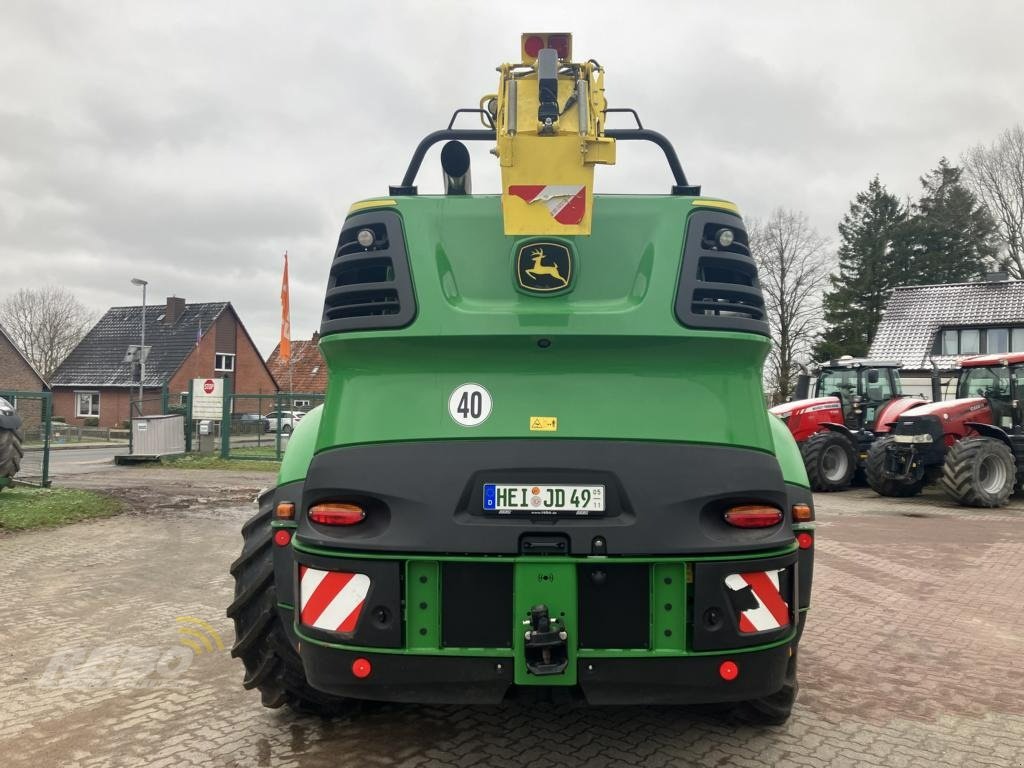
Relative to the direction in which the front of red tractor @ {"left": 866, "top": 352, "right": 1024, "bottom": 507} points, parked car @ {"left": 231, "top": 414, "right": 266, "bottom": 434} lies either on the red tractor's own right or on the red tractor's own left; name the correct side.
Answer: on the red tractor's own right

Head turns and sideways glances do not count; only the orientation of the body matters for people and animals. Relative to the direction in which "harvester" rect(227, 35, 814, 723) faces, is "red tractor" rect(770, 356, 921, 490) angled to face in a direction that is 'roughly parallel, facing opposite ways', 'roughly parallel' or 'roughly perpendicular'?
roughly perpendicular

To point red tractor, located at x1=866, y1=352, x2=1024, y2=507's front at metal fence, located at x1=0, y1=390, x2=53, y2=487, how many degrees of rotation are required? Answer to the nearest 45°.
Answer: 0° — it already faces it

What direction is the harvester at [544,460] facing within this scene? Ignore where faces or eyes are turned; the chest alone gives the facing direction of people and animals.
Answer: away from the camera

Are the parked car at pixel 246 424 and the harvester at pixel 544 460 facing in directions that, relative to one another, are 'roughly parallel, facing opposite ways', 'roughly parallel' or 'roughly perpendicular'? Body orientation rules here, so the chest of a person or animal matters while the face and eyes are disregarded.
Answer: roughly perpendicular

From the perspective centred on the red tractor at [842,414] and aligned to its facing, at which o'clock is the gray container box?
The gray container box is roughly at 1 o'clock from the red tractor.
